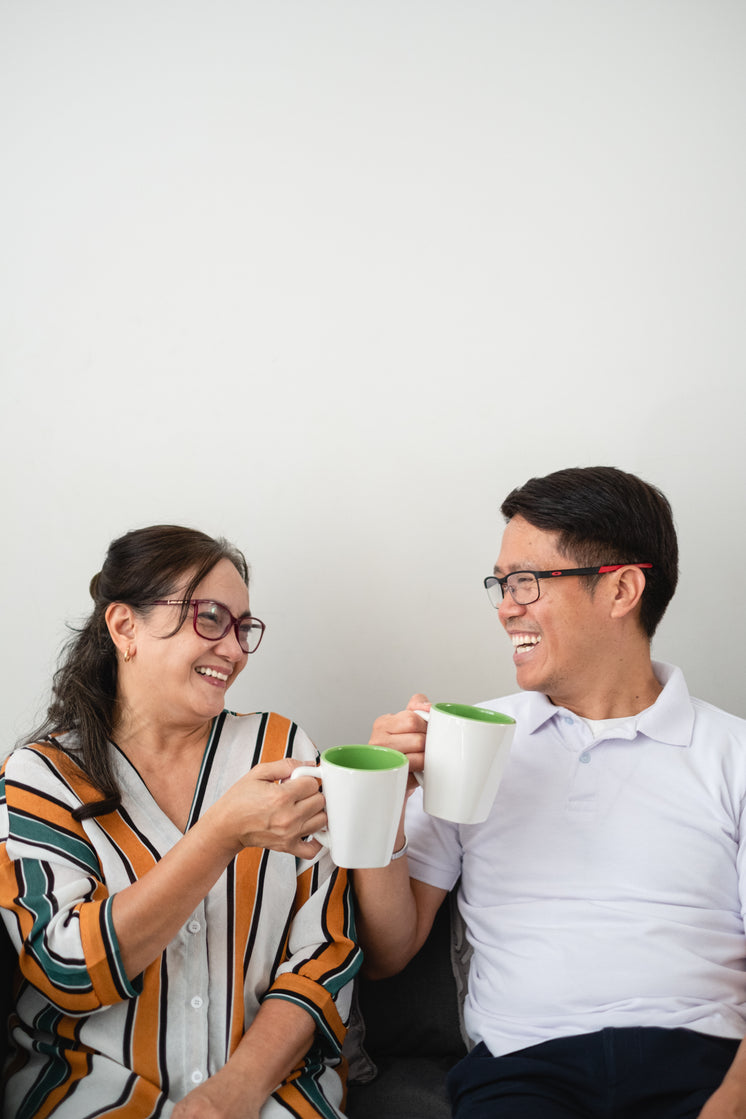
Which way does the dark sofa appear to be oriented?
toward the camera
